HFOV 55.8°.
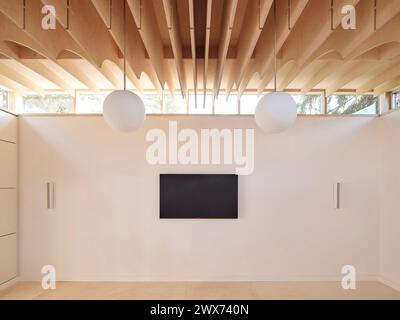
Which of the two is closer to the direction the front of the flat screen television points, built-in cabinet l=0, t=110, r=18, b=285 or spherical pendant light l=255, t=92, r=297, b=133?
the spherical pendant light

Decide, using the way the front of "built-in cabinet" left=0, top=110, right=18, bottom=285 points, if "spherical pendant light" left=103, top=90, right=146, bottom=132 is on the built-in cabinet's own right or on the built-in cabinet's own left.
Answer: on the built-in cabinet's own right

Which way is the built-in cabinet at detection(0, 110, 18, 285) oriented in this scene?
to the viewer's right

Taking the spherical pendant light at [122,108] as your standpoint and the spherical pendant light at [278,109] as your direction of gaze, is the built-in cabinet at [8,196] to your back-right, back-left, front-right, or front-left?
back-left

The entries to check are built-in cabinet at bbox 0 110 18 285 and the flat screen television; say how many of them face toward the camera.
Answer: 1

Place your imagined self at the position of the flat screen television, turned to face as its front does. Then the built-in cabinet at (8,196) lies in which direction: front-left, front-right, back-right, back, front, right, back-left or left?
right

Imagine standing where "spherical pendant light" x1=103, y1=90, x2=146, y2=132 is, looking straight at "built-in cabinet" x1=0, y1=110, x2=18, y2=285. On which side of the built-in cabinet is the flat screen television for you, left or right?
right

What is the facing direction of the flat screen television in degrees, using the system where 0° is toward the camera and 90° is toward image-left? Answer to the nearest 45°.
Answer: approximately 0°

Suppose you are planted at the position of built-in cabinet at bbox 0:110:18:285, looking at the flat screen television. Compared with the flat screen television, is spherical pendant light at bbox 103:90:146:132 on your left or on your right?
right

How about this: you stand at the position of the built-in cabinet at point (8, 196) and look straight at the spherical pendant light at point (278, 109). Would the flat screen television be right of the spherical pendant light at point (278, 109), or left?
left
